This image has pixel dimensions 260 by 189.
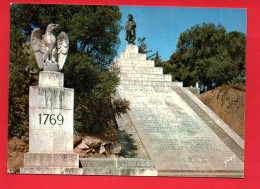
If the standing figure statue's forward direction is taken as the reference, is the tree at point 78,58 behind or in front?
in front

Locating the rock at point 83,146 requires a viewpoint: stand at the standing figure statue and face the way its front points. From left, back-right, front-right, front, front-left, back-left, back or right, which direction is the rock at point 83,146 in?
front

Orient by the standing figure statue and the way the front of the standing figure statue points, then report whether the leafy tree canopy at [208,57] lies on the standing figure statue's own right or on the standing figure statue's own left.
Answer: on the standing figure statue's own left

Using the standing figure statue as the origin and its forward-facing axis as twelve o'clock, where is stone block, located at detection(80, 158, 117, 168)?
The stone block is roughly at 12 o'clock from the standing figure statue.

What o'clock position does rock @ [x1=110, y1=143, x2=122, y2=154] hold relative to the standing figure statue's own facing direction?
The rock is roughly at 12 o'clock from the standing figure statue.

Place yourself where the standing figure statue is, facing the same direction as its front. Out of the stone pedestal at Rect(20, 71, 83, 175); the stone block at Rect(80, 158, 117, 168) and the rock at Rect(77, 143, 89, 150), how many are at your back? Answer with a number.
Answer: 0

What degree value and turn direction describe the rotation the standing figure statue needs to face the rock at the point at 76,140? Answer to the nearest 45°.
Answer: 0° — it already faces it

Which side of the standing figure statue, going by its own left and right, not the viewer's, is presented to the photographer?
front

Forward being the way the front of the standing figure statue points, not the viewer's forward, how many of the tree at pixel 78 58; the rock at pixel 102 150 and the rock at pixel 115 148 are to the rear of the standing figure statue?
0

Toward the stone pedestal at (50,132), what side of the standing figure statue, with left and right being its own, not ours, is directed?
front

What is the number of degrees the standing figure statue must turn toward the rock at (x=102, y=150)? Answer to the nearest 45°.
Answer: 0° — it already faces it
